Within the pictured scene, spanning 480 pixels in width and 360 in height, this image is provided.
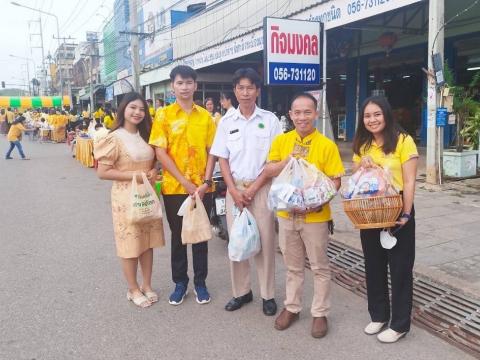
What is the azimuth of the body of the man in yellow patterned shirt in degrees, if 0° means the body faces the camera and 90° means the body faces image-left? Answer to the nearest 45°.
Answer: approximately 0°

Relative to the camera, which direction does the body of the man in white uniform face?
toward the camera

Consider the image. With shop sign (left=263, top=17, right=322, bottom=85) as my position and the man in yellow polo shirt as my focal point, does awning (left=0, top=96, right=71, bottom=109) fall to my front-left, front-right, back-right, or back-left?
back-right

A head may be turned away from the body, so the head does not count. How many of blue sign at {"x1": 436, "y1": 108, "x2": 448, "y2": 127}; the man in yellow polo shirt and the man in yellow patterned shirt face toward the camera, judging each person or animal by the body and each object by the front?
3

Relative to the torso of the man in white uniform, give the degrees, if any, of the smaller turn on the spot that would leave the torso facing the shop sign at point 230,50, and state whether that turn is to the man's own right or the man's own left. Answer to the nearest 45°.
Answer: approximately 180°

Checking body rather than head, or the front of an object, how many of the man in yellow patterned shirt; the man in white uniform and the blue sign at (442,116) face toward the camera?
3

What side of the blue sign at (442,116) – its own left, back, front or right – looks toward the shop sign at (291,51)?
right

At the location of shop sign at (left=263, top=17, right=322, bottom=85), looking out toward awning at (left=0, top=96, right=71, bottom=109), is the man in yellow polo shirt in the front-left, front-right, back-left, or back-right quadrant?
back-left

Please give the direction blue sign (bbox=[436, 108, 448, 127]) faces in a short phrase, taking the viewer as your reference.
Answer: facing the viewer

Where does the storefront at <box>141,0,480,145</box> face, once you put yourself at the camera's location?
facing the viewer and to the left of the viewer

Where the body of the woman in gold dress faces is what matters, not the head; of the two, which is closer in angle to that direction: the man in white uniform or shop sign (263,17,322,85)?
the man in white uniform

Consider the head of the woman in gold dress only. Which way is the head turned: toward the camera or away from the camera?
toward the camera

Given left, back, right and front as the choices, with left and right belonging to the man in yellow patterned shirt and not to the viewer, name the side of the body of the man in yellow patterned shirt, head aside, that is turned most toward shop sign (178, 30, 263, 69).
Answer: back

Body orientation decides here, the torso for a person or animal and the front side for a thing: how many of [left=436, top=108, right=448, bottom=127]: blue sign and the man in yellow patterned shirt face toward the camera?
2

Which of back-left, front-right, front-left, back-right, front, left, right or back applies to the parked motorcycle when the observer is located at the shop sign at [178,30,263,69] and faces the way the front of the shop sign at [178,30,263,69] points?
front-left

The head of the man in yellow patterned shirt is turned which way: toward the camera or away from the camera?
toward the camera
